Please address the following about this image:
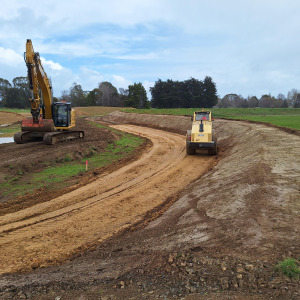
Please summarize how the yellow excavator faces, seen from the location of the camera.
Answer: facing the viewer and to the left of the viewer
